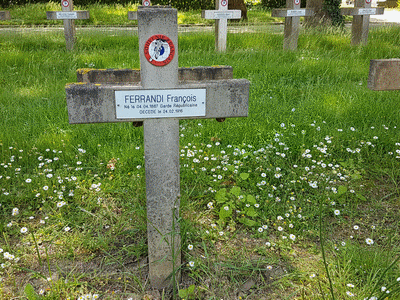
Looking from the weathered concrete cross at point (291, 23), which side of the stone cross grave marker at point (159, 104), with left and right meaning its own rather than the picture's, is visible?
back

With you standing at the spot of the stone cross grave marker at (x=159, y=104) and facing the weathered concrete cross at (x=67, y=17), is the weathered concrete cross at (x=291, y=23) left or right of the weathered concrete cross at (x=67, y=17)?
right

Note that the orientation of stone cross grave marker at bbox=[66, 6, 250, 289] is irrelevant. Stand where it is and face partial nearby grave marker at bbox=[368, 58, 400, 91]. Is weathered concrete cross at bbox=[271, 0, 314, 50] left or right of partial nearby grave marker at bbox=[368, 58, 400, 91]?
left

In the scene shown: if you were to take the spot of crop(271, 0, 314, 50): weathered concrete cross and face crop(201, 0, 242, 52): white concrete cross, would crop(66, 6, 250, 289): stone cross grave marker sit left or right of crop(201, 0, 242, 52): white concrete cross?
left

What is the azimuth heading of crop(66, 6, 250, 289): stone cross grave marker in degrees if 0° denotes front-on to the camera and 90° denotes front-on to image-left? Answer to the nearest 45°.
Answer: approximately 0°

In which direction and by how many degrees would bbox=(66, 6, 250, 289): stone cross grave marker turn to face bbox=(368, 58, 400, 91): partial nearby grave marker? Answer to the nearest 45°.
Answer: approximately 90° to its left

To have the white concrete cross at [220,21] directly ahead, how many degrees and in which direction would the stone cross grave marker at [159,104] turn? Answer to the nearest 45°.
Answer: approximately 180°

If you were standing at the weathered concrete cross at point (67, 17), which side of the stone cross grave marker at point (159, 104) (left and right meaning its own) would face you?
back

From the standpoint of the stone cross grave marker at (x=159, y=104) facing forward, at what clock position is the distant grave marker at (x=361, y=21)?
The distant grave marker is roughly at 7 o'clock from the stone cross grave marker.
